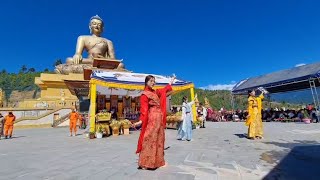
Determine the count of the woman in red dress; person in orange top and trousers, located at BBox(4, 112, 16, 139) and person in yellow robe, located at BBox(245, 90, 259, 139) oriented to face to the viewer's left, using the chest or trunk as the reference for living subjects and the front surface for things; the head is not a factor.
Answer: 0

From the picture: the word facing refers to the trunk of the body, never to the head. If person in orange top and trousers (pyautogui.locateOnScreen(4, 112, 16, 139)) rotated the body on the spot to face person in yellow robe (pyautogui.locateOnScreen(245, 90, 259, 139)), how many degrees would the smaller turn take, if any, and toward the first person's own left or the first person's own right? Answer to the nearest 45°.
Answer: approximately 45° to the first person's own left

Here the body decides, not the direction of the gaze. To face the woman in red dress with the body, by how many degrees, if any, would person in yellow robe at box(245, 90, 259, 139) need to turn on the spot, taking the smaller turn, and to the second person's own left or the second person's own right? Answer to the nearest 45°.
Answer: approximately 45° to the second person's own right

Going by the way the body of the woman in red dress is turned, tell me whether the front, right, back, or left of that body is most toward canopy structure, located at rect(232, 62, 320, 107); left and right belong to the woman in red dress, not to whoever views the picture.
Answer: left

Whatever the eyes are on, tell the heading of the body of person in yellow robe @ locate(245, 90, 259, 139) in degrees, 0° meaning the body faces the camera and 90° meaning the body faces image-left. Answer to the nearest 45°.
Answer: approximately 315°

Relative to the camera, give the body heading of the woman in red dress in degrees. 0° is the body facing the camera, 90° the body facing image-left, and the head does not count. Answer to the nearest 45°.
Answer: approximately 315°

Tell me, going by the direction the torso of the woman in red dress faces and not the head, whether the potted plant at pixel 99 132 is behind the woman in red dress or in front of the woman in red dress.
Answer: behind

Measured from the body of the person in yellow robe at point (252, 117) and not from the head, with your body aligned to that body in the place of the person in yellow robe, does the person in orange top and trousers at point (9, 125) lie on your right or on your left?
on your right

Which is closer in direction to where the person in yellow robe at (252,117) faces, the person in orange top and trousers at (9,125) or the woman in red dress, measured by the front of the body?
the woman in red dress

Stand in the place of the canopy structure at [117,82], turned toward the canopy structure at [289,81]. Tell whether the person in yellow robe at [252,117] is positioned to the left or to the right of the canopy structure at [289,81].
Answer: right

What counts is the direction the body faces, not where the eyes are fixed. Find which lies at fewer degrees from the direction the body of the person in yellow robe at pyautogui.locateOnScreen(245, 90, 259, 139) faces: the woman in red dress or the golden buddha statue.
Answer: the woman in red dress
